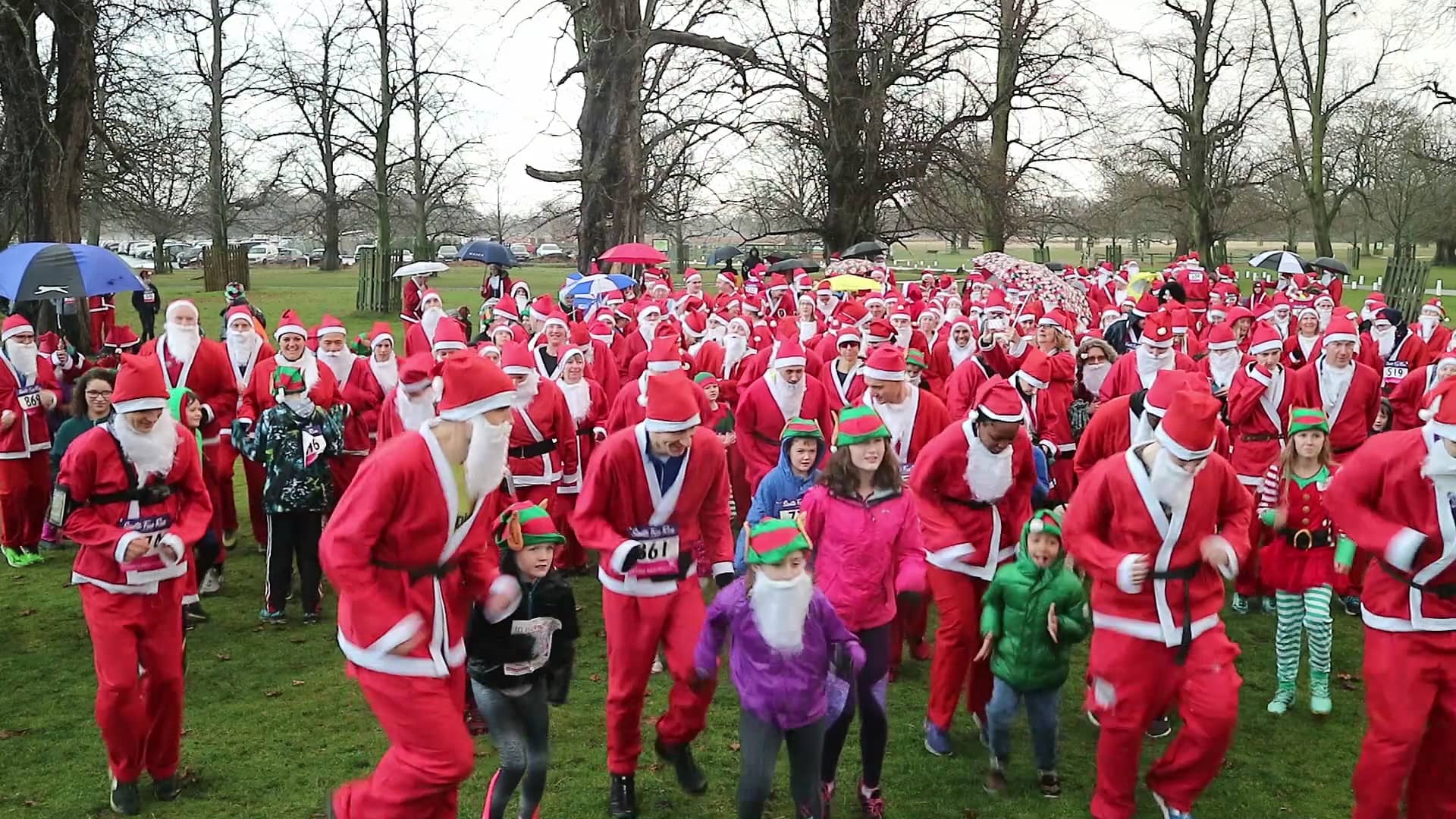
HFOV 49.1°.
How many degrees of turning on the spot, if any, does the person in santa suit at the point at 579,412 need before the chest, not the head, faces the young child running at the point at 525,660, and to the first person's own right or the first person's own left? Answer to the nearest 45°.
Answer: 0° — they already face them

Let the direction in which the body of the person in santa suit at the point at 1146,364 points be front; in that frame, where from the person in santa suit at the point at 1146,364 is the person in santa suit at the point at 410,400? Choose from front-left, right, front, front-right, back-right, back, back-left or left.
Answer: front-right

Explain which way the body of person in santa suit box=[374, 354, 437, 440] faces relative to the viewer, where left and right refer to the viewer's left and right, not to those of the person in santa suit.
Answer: facing the viewer and to the right of the viewer

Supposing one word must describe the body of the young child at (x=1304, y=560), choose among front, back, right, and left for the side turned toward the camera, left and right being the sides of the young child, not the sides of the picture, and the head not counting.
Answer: front

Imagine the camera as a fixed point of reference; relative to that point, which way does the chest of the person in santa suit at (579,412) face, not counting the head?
toward the camera

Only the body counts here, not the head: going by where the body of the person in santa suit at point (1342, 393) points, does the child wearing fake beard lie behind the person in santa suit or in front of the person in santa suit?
in front

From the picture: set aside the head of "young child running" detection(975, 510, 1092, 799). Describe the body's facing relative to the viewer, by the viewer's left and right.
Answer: facing the viewer
